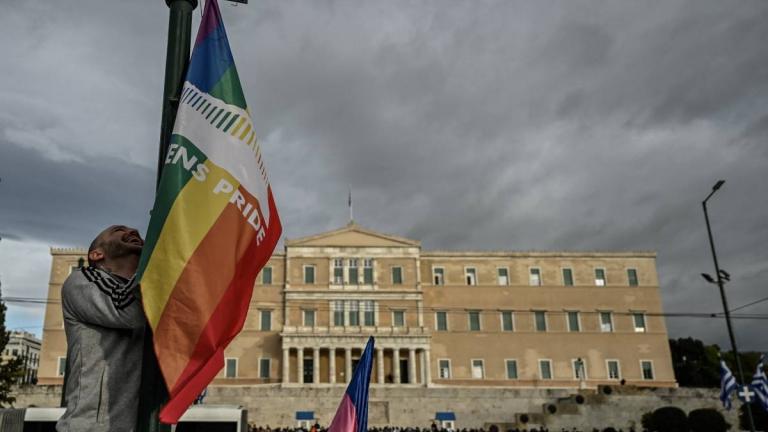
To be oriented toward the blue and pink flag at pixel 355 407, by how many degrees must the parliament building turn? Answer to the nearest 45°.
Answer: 0° — it already faces it

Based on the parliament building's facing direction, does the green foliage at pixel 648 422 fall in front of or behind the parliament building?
in front

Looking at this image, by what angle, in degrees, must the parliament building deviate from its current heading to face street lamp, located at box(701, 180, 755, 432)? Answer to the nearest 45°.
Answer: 0° — it already faces it

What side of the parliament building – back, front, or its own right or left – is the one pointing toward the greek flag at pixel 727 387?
front

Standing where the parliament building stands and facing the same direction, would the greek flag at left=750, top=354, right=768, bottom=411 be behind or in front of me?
in front

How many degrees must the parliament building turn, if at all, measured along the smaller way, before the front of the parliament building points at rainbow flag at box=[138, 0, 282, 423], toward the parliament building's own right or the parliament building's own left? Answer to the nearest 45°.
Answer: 0° — it already faces it

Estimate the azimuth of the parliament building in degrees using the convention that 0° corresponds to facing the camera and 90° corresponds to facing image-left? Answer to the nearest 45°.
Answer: approximately 0°

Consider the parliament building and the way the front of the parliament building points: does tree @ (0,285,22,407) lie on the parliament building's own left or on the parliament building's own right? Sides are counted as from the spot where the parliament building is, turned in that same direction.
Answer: on the parliament building's own right
